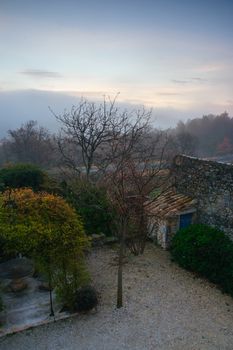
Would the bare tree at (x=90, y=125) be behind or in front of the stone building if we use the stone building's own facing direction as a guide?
behind

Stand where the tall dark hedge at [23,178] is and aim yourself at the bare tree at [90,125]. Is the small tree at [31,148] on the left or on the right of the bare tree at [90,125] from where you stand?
left

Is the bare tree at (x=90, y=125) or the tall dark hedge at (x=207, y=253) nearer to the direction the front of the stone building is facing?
the tall dark hedge

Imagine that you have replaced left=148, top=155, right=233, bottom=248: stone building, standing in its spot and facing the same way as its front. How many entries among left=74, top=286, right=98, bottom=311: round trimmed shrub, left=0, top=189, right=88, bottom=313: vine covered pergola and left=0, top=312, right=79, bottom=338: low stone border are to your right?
3

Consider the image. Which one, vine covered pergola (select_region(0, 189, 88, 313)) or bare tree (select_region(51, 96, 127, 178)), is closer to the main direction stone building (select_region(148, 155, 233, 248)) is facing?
the vine covered pergola

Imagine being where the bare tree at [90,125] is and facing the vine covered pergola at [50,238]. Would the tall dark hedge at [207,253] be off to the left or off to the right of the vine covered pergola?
left
